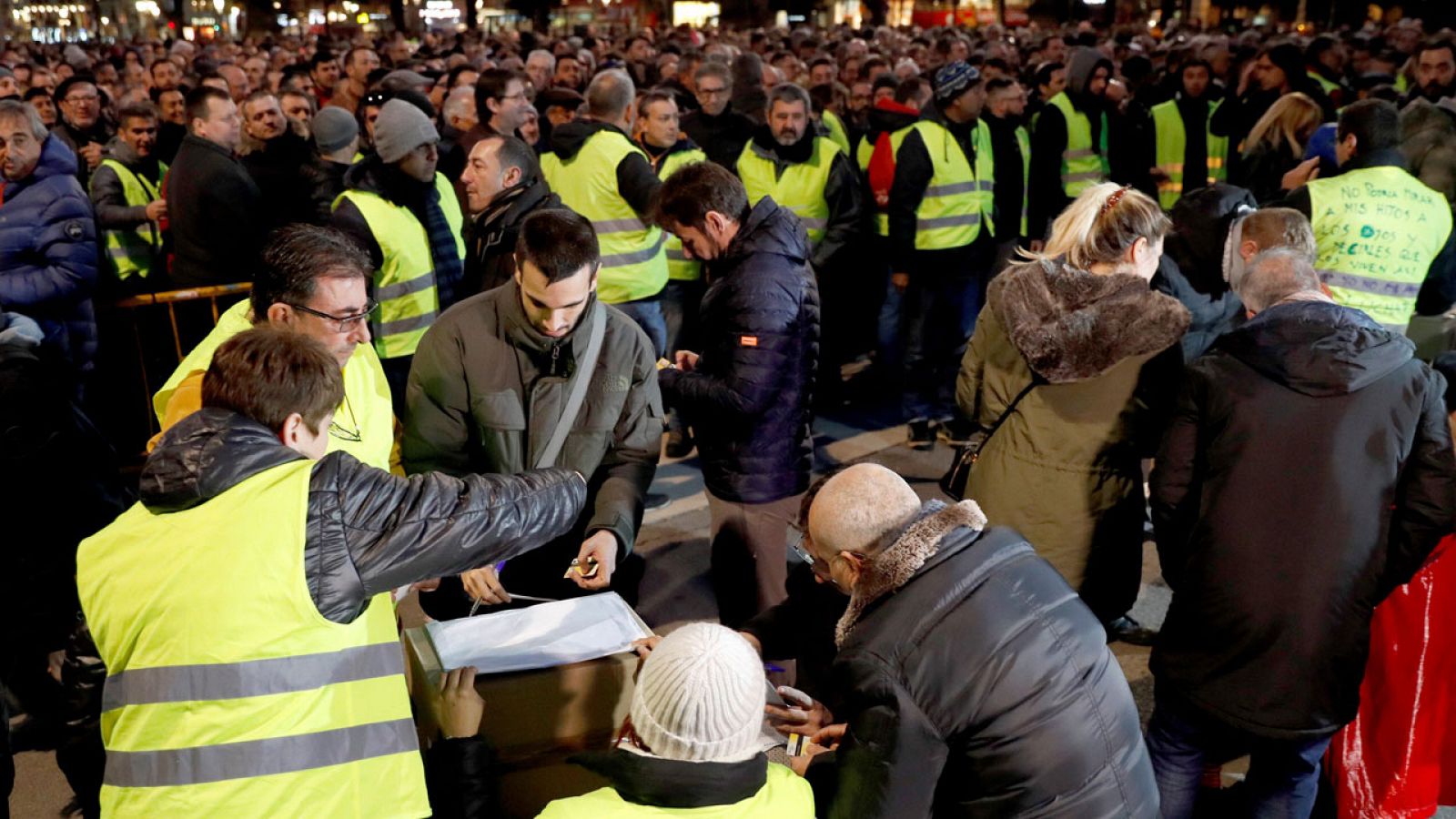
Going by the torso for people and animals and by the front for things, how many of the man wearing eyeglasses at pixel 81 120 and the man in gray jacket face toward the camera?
2

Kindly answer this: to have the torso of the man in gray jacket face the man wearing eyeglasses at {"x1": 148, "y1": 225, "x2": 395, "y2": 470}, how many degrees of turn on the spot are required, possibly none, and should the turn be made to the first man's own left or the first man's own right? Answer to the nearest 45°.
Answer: approximately 90° to the first man's own right

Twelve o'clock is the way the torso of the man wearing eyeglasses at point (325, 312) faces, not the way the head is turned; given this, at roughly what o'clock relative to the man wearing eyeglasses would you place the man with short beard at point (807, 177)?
The man with short beard is roughly at 9 o'clock from the man wearing eyeglasses.

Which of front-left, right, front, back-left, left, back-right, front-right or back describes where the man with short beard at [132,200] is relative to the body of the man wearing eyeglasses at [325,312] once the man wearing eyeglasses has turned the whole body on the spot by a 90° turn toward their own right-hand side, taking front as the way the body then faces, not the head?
back-right

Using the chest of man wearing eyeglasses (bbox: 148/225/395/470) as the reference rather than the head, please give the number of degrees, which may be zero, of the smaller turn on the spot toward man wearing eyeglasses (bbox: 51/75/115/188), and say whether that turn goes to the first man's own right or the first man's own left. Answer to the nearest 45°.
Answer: approximately 135° to the first man's own left

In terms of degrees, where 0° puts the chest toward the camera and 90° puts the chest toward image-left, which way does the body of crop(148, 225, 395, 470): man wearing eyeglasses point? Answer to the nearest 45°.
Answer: approximately 315°
